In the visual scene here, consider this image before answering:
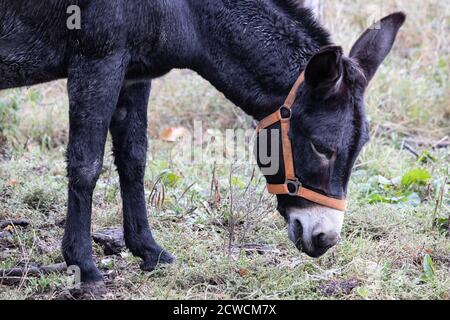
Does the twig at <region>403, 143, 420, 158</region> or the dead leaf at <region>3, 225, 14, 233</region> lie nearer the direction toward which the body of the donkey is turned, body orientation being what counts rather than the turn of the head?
the twig

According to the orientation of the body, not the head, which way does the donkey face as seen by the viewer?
to the viewer's right

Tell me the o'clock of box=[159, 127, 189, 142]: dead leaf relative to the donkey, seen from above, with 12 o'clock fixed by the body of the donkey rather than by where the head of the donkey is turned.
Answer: The dead leaf is roughly at 9 o'clock from the donkey.

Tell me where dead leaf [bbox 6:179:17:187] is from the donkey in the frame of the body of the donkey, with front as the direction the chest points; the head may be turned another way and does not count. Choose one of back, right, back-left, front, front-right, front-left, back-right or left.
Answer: back-left

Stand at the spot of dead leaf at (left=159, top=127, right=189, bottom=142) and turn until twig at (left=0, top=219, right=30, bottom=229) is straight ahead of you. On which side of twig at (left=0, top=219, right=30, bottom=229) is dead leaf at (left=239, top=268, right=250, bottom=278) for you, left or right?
left

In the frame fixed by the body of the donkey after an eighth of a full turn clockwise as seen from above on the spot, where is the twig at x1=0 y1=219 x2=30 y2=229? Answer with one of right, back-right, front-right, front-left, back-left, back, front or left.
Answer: back

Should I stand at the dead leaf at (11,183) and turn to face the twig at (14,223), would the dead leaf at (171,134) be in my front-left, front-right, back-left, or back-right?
back-left

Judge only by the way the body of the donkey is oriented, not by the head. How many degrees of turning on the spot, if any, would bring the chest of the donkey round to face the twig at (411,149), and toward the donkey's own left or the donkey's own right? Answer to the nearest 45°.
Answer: approximately 45° to the donkey's own left

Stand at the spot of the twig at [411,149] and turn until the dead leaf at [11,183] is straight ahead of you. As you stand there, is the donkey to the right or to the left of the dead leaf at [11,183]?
left
